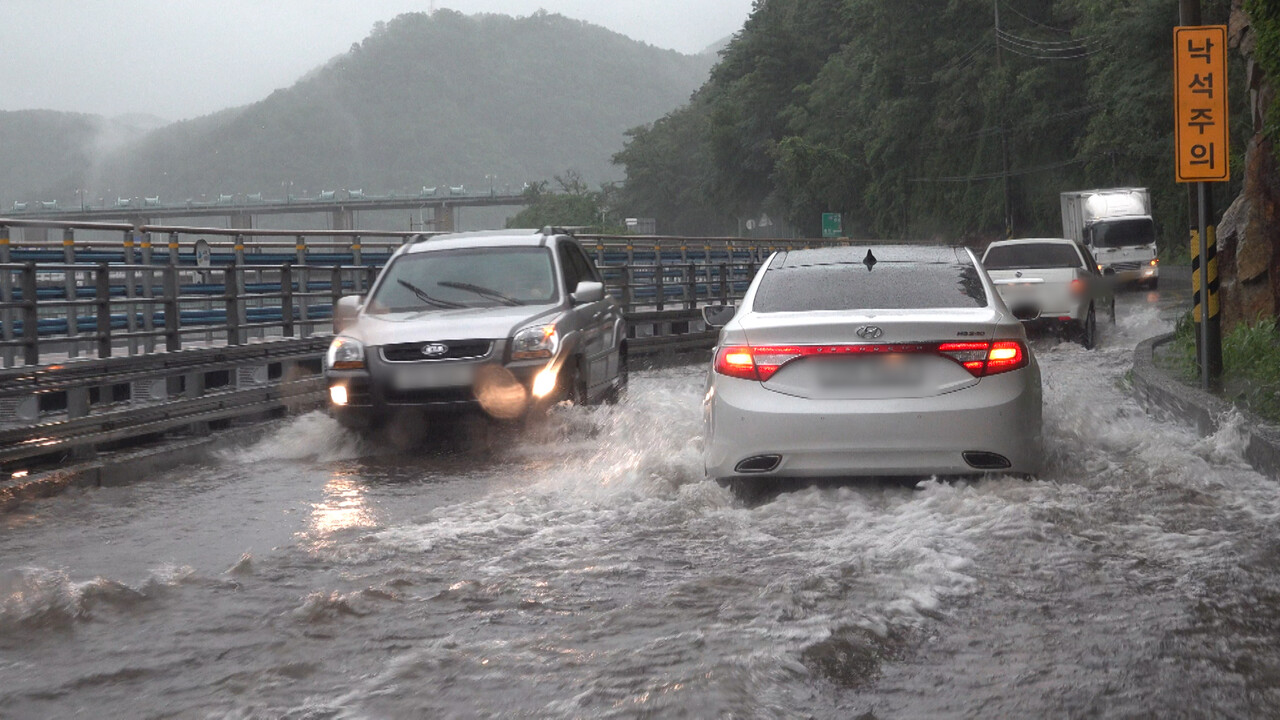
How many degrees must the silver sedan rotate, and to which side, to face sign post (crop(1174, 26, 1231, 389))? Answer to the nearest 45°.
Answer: approximately 45° to its right

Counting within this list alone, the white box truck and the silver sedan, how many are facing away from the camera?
1

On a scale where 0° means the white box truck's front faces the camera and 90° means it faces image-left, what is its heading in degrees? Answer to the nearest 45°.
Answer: approximately 0°

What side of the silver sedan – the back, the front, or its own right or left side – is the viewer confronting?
back

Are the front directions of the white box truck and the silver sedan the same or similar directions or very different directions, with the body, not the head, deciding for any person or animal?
very different directions

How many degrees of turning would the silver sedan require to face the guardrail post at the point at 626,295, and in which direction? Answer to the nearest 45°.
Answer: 0° — it already faces it

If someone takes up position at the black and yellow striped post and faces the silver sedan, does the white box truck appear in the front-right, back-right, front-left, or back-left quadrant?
back-right

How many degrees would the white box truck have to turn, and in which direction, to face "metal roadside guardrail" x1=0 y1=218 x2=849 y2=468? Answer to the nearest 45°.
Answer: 0° — it already faces it
